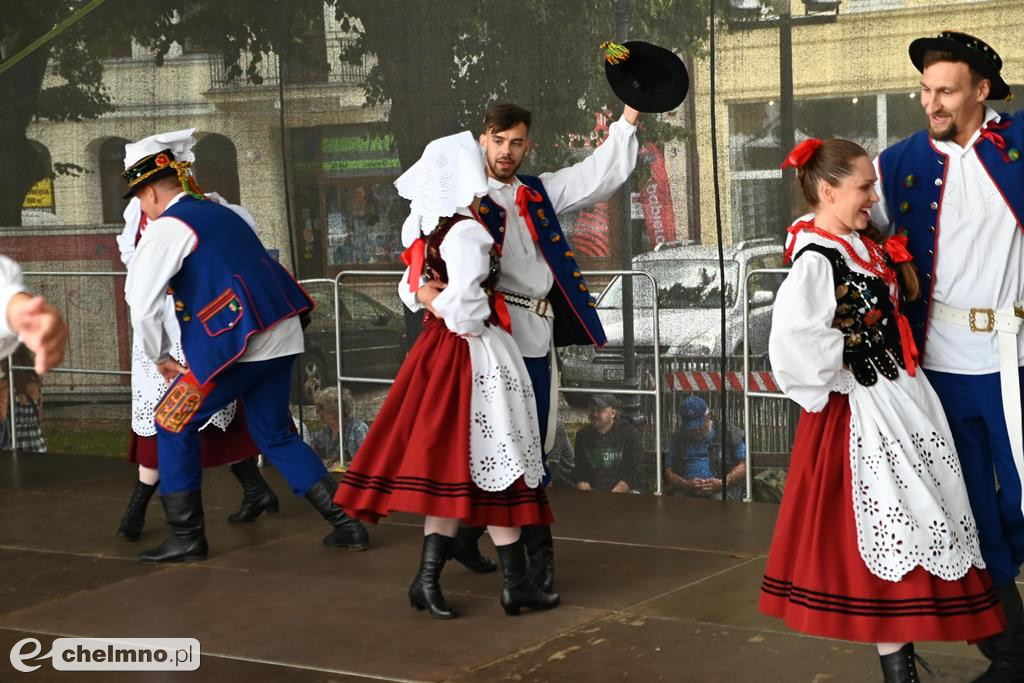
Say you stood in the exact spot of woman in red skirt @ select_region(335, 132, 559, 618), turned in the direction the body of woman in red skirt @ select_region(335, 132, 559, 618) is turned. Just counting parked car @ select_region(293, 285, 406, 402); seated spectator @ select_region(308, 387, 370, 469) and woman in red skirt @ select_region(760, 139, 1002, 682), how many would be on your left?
2

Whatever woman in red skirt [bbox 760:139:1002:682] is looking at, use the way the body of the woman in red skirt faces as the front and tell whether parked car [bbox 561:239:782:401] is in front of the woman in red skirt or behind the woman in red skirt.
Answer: behind

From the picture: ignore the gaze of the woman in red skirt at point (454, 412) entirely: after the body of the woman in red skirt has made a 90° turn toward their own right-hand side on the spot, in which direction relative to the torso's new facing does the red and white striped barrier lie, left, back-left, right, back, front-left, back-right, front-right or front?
back-left

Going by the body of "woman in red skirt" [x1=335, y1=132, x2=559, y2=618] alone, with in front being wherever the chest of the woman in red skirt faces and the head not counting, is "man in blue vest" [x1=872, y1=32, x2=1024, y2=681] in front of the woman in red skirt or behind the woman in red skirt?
in front

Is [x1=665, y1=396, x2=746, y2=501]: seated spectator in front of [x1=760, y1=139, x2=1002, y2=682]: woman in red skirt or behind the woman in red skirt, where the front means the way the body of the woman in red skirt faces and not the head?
behind

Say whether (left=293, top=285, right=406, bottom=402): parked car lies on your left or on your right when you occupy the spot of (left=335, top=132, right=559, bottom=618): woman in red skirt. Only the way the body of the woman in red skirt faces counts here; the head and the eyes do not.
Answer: on your left

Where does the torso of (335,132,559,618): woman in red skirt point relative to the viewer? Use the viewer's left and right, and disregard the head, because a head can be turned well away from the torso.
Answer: facing to the right of the viewer
